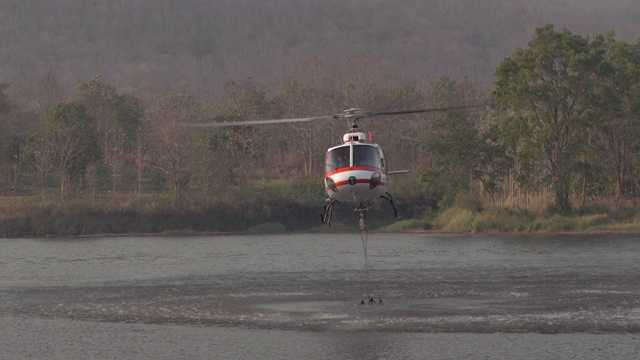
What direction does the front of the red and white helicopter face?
toward the camera
